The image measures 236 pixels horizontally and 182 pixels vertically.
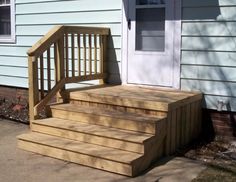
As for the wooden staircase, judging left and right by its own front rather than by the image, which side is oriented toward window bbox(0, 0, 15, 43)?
right

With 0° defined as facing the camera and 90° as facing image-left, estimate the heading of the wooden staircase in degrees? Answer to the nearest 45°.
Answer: approximately 45°
